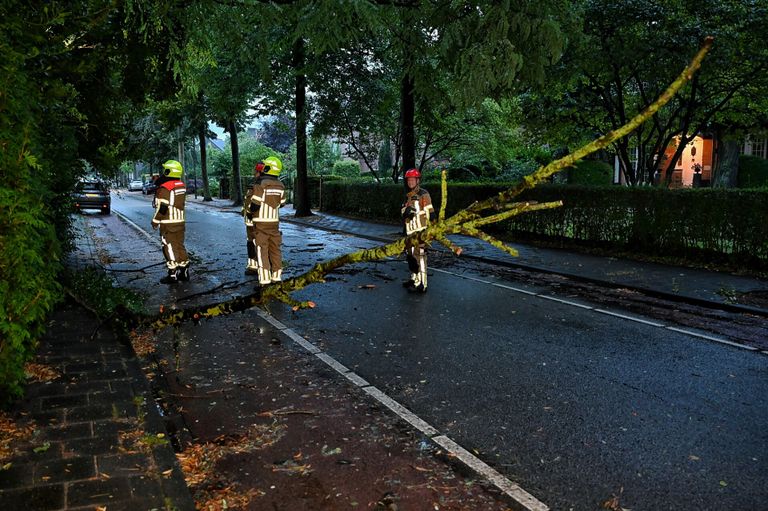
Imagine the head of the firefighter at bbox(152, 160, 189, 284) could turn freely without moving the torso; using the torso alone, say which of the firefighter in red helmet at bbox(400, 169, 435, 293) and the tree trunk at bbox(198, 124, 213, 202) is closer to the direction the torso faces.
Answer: the tree trunk

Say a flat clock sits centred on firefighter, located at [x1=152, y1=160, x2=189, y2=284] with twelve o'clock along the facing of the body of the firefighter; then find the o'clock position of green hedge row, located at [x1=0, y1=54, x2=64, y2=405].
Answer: The green hedge row is roughly at 8 o'clock from the firefighter.

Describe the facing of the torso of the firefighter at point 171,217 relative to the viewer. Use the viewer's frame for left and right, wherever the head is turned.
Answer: facing away from the viewer and to the left of the viewer

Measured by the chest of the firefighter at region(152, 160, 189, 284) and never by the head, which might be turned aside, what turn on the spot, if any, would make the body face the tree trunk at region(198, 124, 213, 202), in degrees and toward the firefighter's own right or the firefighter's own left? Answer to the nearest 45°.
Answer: approximately 45° to the firefighter's own right

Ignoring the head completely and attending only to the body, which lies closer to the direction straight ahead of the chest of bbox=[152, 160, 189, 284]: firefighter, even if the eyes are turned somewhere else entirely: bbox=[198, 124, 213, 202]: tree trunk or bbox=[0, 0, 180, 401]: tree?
the tree trunk

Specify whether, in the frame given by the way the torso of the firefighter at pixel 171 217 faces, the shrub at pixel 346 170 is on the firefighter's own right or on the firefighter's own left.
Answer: on the firefighter's own right

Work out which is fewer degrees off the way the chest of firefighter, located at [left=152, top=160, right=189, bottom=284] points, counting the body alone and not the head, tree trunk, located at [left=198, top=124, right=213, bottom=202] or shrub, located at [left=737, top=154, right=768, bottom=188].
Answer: the tree trunk
